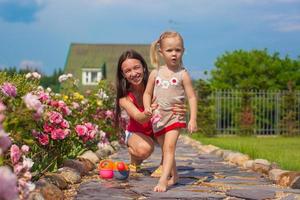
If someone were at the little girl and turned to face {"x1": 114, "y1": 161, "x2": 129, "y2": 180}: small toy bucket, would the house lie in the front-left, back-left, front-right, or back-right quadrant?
front-right

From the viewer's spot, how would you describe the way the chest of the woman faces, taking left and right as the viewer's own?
facing the viewer and to the right of the viewer

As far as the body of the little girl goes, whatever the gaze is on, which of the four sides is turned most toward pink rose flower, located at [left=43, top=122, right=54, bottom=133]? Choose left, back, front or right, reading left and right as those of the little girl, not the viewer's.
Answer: right

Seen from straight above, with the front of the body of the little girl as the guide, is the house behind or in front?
behind

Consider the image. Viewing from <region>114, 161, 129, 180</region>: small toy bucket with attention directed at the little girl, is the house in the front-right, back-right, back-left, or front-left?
back-left

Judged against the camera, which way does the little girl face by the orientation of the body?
toward the camera

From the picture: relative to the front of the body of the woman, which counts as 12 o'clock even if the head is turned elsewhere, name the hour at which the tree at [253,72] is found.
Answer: The tree is roughly at 8 o'clock from the woman.

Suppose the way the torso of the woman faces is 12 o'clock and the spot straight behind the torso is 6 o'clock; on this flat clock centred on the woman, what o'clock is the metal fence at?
The metal fence is roughly at 8 o'clock from the woman.

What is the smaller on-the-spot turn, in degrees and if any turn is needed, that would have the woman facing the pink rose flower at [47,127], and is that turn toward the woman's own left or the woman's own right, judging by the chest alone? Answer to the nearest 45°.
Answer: approximately 90° to the woman's own right

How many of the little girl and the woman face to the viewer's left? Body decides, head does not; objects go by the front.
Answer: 0

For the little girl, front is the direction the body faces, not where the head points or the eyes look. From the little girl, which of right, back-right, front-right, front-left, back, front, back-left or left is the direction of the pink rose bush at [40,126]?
right
